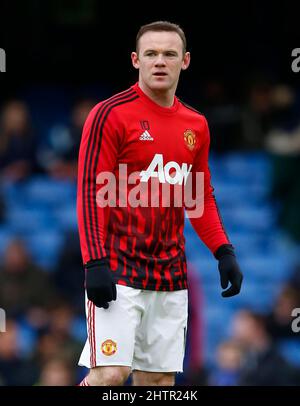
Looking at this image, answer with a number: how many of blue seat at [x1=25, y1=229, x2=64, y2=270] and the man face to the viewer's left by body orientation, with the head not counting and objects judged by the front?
0

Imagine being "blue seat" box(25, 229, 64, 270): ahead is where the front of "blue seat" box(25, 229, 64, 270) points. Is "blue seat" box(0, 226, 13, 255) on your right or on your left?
on your right

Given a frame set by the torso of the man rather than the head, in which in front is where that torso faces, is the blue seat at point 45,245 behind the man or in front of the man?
behind

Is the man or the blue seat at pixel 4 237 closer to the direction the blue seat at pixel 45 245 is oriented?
the man

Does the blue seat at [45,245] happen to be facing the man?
yes

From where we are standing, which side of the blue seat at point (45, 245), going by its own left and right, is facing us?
front
